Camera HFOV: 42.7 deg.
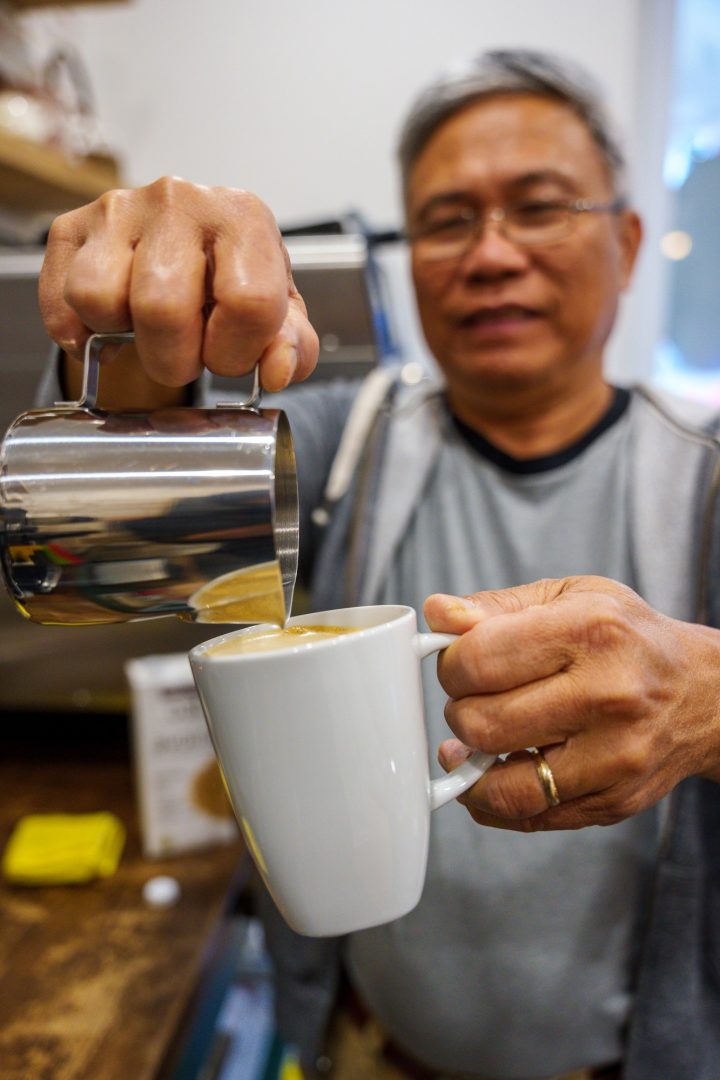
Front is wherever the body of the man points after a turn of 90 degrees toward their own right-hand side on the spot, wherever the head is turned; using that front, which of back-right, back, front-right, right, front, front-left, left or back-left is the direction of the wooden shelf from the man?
front-right

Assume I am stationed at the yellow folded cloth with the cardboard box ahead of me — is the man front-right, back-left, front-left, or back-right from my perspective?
front-right

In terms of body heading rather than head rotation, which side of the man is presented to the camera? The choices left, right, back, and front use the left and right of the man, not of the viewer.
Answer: front
